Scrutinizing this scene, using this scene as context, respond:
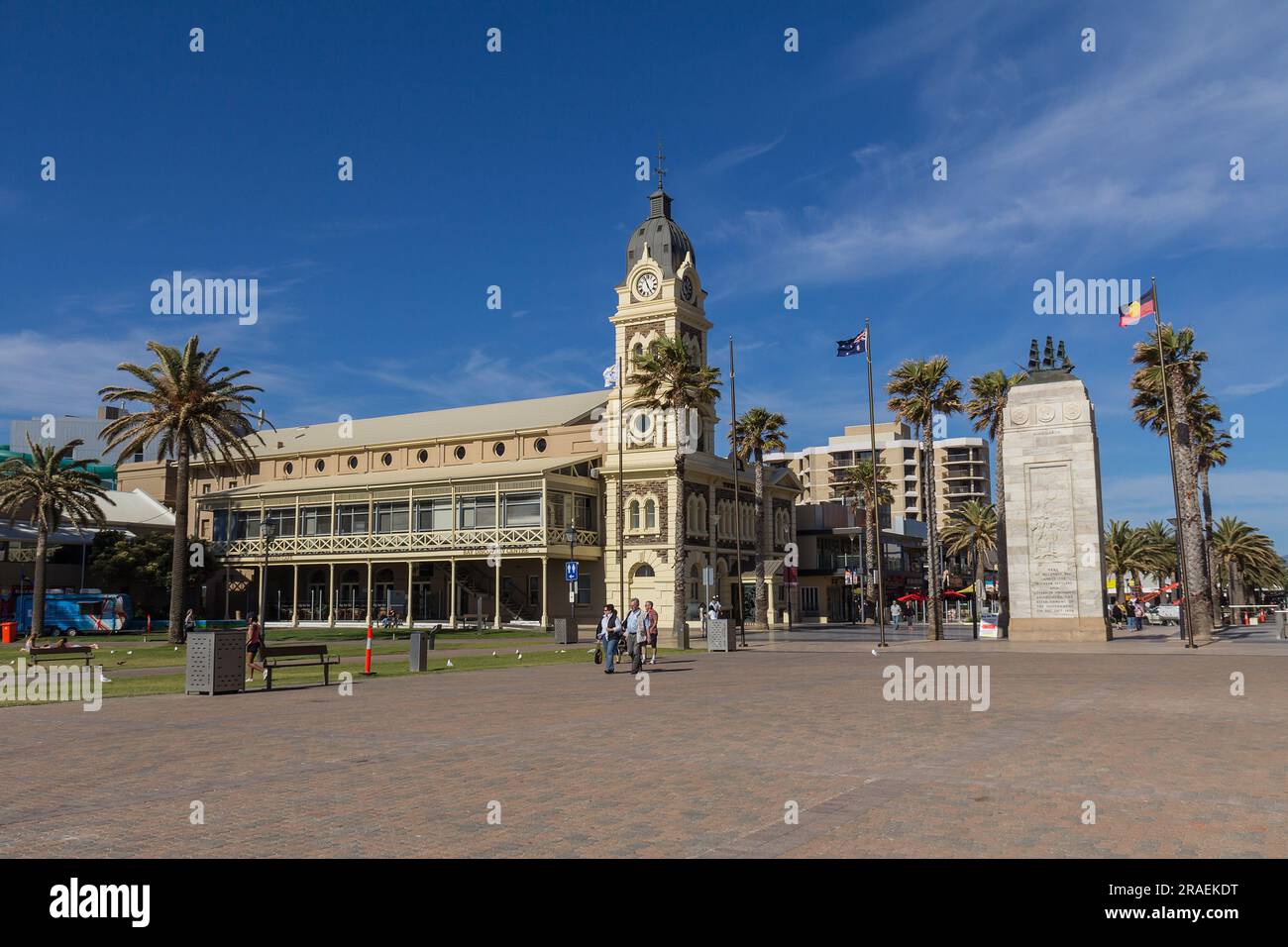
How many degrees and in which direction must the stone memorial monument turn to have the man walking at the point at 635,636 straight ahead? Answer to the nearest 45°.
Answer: approximately 45° to its right

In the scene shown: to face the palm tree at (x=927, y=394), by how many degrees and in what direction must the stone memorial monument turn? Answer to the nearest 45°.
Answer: approximately 135° to its right

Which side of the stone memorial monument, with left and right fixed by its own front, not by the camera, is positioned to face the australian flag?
right

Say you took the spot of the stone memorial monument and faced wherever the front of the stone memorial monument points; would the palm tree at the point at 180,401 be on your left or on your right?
on your right

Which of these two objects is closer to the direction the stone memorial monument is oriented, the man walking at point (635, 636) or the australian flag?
the man walking

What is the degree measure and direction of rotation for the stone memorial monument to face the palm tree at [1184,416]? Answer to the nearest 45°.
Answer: approximately 135° to its left

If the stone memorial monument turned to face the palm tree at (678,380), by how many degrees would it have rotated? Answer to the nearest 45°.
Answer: approximately 90° to its right

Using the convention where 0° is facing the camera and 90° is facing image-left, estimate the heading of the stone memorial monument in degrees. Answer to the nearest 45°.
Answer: approximately 0°
